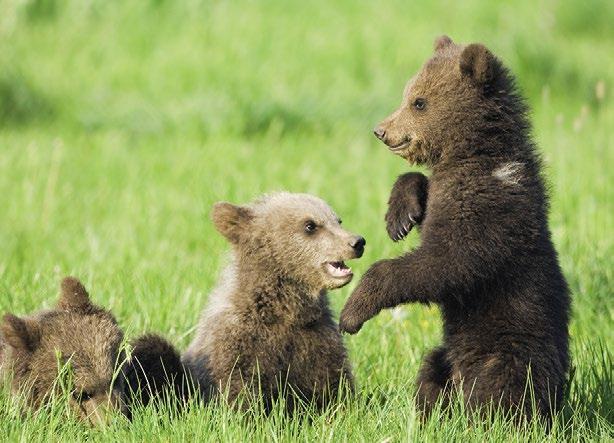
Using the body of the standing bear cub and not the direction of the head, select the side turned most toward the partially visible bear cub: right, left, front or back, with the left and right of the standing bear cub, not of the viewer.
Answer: front

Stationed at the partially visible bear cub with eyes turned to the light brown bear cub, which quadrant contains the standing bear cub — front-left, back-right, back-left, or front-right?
front-right

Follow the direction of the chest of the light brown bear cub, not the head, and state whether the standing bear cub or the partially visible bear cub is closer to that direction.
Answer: the standing bear cub

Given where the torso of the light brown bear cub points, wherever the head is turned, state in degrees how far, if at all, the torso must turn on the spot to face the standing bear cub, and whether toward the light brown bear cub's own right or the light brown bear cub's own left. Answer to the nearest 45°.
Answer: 0° — it already faces it

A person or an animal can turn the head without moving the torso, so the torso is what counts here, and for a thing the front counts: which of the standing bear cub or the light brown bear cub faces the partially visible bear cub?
the standing bear cub

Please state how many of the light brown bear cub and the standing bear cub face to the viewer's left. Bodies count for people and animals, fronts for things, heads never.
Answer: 1

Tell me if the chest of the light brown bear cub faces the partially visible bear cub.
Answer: no

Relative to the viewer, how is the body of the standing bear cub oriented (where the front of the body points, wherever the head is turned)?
to the viewer's left

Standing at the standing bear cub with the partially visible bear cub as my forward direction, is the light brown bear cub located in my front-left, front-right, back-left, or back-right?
front-right

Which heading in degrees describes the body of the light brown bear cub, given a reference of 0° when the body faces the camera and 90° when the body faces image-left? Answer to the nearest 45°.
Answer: approximately 315°

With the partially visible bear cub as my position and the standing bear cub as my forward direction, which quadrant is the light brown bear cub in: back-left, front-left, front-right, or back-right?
front-left
